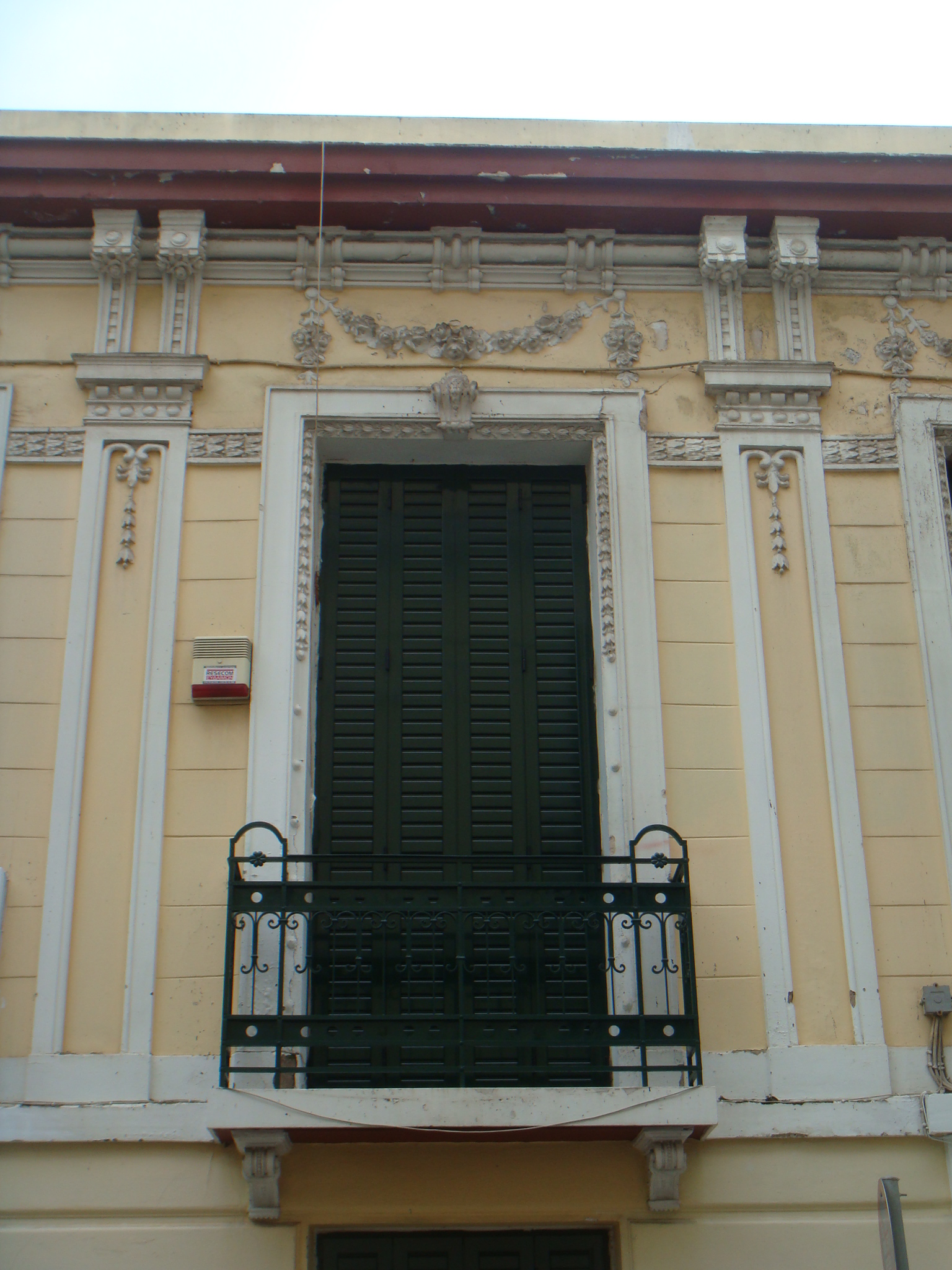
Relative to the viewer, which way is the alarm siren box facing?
toward the camera

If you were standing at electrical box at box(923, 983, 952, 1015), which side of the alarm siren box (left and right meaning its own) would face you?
left

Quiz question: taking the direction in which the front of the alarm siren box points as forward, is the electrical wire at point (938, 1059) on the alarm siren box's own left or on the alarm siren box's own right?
on the alarm siren box's own left

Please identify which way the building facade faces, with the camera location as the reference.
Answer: facing the viewer
